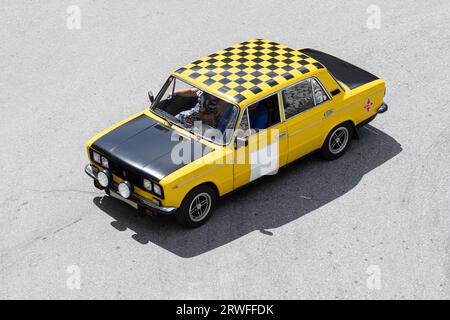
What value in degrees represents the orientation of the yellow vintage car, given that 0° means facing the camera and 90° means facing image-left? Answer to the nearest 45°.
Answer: approximately 45°
